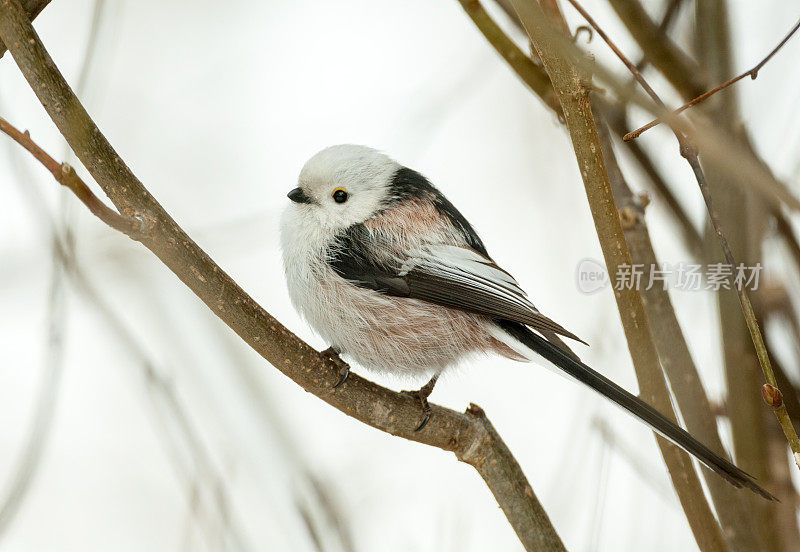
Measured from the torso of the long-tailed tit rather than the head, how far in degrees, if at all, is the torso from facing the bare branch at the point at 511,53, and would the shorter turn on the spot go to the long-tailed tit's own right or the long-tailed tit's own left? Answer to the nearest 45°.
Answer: approximately 180°

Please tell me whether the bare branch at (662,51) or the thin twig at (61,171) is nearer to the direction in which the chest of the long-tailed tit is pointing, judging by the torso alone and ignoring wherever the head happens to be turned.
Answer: the thin twig

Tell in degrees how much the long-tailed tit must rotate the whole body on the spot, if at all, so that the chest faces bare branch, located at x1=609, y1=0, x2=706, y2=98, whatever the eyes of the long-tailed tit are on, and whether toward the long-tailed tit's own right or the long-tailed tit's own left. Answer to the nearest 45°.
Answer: approximately 180°

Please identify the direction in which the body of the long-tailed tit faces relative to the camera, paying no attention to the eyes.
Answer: to the viewer's left

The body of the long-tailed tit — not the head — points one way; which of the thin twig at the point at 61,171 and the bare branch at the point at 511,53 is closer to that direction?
the thin twig
